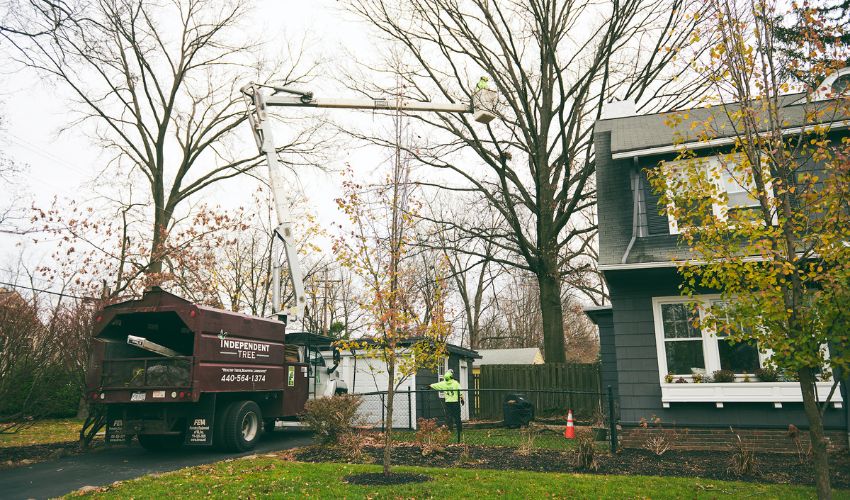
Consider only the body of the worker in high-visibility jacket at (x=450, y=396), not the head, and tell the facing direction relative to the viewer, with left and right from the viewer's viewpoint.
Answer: facing away from the viewer

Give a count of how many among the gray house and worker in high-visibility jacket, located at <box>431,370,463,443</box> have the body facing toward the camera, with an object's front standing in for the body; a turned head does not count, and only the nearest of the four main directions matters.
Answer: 1

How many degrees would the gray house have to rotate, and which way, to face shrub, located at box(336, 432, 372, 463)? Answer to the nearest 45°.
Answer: approximately 45° to its right

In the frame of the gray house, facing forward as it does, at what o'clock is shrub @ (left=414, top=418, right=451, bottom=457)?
The shrub is roughly at 2 o'clock from the gray house.

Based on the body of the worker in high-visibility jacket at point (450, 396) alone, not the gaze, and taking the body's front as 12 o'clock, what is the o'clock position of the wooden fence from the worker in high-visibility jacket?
The wooden fence is roughly at 1 o'clock from the worker in high-visibility jacket.

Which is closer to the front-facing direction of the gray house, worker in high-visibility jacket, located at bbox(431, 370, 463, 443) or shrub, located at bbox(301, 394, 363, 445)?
the shrub

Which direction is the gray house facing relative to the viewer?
toward the camera

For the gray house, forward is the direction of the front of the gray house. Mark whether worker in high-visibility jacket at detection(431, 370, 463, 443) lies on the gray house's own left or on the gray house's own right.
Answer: on the gray house's own right

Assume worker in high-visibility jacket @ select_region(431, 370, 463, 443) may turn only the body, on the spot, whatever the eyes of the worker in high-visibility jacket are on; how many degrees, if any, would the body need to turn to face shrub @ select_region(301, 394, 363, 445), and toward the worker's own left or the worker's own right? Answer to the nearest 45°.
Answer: approximately 135° to the worker's own left

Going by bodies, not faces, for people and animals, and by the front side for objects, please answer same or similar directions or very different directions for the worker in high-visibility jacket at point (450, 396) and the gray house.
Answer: very different directions

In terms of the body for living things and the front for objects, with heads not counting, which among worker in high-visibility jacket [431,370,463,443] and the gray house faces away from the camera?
the worker in high-visibility jacket

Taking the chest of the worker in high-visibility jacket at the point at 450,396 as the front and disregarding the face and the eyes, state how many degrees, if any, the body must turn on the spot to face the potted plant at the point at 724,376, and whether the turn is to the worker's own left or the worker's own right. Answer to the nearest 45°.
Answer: approximately 135° to the worker's own right

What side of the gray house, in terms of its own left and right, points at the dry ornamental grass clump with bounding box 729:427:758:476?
front

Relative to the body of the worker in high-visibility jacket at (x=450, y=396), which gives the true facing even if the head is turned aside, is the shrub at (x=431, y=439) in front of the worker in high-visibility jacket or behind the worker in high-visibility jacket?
behind
